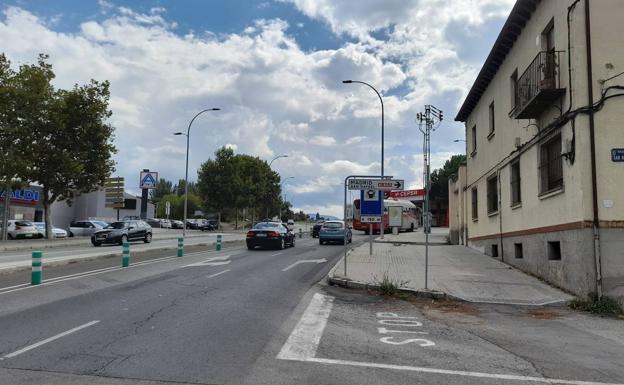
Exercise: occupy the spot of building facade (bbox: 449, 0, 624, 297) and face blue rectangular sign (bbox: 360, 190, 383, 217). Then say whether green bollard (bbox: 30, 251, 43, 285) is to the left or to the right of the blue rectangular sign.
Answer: left

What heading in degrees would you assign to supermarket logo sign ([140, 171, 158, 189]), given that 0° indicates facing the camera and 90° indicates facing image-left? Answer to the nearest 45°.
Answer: approximately 0°

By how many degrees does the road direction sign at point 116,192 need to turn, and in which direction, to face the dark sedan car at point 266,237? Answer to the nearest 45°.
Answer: approximately 180°

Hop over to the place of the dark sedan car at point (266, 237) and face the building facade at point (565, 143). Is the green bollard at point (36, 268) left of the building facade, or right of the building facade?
right

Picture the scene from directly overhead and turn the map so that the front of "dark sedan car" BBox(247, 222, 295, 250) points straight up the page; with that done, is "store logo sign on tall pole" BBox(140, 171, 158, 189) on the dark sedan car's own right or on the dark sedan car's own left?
on the dark sedan car's own left

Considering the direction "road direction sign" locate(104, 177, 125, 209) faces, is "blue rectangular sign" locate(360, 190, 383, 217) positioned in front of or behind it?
behind
